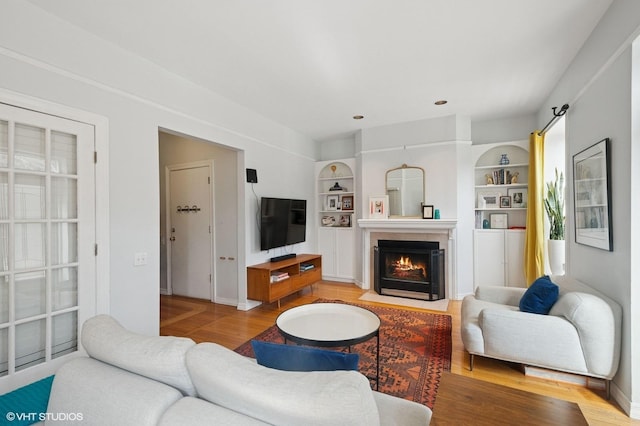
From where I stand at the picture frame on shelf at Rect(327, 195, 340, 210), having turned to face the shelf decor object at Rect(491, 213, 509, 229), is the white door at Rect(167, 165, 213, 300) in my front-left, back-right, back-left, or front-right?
back-right

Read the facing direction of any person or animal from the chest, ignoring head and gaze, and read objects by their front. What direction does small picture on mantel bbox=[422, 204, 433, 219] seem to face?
toward the camera

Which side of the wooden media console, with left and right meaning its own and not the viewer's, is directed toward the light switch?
right

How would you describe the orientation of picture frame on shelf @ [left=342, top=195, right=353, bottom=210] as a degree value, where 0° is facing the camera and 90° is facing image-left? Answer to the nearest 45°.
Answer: approximately 0°

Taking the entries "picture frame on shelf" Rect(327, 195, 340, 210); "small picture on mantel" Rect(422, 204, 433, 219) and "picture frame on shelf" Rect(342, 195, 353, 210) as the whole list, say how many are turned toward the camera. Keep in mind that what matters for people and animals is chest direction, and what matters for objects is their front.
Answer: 3

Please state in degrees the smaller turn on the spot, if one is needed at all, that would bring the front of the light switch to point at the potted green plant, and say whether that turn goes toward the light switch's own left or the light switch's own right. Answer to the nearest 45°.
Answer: approximately 45° to the light switch's own left

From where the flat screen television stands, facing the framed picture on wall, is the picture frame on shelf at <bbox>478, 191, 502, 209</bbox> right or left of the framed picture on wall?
left

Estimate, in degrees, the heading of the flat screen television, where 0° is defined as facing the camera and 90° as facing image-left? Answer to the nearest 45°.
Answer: approximately 315°

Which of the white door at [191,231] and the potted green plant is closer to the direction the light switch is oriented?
the potted green plant

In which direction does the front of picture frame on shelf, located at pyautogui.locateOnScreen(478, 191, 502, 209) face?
toward the camera

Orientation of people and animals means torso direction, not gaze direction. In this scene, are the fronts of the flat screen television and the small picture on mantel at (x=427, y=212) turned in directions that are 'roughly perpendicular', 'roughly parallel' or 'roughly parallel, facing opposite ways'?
roughly perpendicular

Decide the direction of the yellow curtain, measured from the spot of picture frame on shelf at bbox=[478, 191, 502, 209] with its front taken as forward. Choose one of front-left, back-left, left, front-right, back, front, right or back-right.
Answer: front-left

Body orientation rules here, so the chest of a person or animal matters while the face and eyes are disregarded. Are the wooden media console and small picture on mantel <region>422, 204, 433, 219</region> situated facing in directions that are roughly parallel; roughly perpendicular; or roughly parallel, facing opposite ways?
roughly perpendicular

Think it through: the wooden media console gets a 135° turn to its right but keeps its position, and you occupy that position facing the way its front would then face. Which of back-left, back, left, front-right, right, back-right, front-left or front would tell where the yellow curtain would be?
back

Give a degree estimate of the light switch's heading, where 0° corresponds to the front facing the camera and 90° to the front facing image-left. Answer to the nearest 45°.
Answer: approximately 315°
